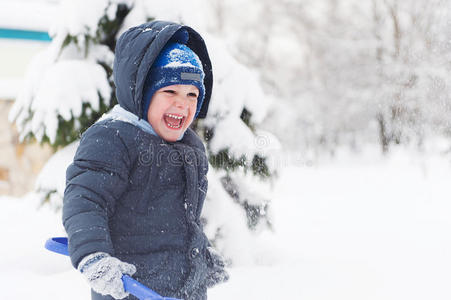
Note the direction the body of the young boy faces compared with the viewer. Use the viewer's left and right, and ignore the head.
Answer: facing the viewer and to the right of the viewer

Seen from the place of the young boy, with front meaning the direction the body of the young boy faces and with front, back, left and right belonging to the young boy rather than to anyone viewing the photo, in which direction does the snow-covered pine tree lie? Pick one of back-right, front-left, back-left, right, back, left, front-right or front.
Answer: back-left
